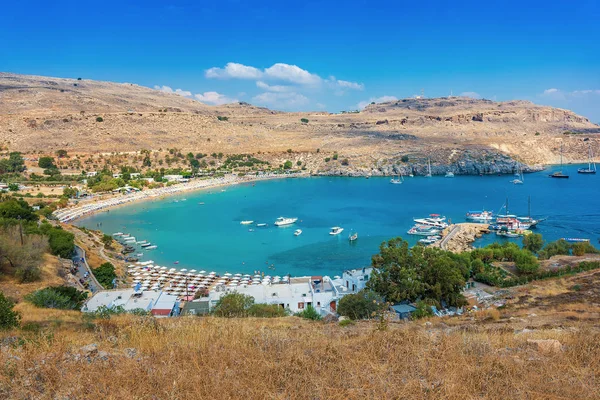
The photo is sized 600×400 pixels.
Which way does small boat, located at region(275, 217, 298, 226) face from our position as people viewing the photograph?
facing to the right of the viewer

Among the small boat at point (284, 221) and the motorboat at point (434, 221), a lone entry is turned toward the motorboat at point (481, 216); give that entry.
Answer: the small boat

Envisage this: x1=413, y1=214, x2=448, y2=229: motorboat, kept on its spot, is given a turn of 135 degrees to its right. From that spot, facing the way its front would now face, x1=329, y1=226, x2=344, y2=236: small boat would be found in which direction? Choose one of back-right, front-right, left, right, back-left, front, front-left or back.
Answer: back

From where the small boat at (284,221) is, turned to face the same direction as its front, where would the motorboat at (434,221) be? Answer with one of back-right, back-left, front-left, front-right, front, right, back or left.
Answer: front

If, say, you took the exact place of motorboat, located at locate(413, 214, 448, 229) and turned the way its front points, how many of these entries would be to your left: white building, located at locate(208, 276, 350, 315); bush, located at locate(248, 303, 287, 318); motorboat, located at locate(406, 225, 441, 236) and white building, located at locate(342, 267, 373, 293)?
4

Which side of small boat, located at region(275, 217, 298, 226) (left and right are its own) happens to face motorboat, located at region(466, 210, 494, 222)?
front

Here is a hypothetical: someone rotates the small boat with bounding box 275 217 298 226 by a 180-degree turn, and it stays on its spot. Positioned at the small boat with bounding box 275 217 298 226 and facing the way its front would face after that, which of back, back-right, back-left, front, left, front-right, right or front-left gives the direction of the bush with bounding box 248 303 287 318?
left

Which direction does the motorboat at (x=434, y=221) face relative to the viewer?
to the viewer's left

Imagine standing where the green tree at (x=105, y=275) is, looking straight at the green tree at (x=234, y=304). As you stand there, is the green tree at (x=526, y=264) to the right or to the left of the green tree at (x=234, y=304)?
left

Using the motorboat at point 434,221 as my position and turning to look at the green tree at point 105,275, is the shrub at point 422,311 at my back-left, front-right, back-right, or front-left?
front-left

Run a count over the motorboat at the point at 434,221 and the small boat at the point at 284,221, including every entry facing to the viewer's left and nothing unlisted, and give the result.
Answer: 1

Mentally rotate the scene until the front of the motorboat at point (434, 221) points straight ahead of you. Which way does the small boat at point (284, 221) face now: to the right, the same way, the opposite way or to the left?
the opposite way

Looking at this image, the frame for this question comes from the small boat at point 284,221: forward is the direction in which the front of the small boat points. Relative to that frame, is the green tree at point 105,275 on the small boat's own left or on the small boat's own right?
on the small boat's own right

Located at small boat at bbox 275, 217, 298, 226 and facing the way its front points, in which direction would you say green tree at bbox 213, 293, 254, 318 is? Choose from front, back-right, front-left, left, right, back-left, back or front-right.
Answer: right
